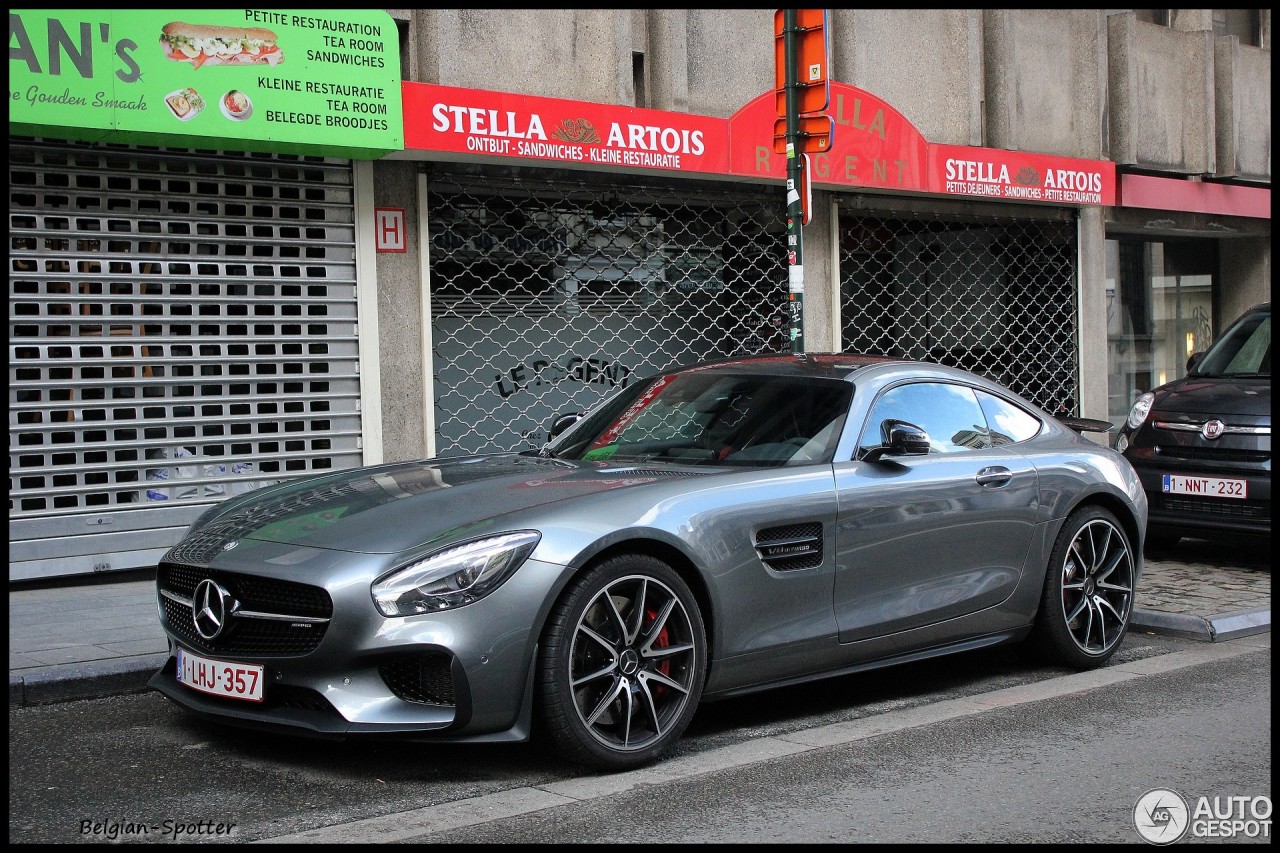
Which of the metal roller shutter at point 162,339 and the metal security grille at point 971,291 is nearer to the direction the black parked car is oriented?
the metal roller shutter

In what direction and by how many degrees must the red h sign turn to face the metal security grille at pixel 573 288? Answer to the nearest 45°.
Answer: approximately 135° to its left

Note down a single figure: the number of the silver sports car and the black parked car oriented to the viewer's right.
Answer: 0

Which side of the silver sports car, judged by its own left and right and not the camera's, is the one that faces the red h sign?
right

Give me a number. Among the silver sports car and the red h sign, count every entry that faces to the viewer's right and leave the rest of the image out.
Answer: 0

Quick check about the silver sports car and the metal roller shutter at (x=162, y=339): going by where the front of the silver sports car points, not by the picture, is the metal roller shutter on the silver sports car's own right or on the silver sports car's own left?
on the silver sports car's own right

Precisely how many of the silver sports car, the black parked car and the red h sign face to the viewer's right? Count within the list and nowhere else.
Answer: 0

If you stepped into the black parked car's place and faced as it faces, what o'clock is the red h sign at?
The red h sign is roughly at 1 o'clock from the black parked car.

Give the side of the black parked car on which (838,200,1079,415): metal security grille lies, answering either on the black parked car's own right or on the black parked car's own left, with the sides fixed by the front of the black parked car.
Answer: on the black parked car's own right

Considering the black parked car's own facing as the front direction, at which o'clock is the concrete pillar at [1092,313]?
The concrete pillar is roughly at 4 o'clock from the black parked car.

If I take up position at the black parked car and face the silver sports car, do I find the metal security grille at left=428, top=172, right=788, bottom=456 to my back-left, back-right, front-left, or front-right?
front-right

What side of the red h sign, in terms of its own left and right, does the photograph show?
front

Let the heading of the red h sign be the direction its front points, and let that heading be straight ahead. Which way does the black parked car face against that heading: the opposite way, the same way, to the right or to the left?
to the right

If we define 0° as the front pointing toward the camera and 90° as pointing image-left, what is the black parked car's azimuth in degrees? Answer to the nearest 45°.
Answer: approximately 45°
